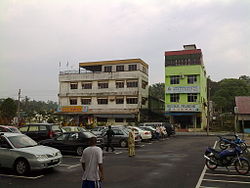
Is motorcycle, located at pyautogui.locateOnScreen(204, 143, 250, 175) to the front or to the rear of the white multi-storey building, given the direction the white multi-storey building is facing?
to the front

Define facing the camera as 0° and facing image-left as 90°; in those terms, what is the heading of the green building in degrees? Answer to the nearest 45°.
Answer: approximately 0°

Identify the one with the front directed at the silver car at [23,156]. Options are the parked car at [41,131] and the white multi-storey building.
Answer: the white multi-storey building

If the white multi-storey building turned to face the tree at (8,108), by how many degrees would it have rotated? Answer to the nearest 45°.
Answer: approximately 90° to its right

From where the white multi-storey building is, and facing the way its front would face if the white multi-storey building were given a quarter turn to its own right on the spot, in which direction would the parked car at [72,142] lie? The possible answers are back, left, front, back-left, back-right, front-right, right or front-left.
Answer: left

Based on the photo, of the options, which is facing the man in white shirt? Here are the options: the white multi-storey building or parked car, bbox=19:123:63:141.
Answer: the white multi-storey building

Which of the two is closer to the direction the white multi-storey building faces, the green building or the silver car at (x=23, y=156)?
the silver car

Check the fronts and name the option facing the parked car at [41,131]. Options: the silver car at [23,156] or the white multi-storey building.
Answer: the white multi-storey building

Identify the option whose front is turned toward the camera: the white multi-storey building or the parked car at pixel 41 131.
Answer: the white multi-storey building

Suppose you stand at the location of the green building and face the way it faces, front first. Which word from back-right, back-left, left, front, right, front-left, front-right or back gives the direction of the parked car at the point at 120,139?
front

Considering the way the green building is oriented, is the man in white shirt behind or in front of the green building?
in front

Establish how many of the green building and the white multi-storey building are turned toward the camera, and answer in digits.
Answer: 2

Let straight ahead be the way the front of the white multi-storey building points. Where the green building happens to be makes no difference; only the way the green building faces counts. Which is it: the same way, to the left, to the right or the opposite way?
the same way

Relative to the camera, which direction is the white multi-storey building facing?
toward the camera
